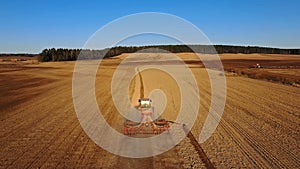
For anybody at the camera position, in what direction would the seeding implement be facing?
facing away from the viewer
